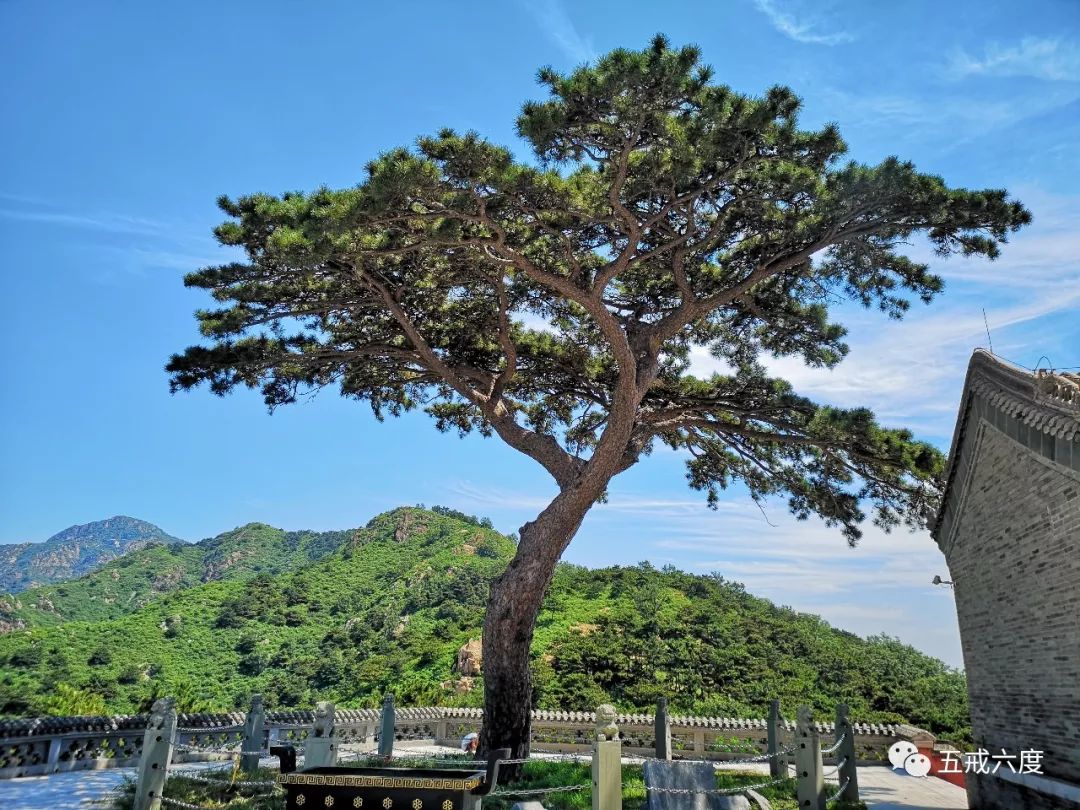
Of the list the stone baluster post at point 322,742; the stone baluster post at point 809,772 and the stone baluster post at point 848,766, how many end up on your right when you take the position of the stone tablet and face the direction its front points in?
1

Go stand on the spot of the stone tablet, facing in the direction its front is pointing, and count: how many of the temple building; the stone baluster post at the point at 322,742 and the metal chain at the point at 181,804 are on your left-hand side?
1

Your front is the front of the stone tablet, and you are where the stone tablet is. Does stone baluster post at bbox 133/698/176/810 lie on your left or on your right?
on your right

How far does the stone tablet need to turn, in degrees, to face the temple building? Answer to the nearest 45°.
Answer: approximately 90° to its left

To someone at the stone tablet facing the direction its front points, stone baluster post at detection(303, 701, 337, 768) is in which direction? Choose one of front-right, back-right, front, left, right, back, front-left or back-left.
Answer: right

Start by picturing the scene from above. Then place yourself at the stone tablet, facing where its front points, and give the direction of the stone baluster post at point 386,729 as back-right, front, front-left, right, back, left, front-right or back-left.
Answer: back-right

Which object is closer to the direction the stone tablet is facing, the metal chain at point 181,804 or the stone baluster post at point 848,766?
the metal chain

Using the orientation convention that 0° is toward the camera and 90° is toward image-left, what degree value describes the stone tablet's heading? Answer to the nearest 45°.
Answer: approximately 0°

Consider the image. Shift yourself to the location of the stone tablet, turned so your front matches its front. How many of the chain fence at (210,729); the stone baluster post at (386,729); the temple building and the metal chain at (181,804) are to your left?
1

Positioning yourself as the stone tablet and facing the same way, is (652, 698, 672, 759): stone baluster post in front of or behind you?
behind

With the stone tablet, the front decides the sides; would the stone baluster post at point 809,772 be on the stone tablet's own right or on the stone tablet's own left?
on the stone tablet's own left
